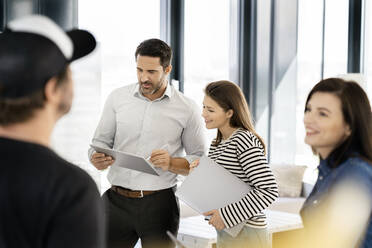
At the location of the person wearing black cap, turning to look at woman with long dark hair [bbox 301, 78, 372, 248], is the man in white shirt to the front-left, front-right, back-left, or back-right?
front-left

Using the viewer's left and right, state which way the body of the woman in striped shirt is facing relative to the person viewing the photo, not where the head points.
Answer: facing the viewer and to the left of the viewer

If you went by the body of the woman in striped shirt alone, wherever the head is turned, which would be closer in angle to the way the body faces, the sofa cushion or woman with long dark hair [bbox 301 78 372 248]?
the woman with long dark hair

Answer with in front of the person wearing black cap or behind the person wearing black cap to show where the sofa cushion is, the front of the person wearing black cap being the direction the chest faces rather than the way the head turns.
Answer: in front

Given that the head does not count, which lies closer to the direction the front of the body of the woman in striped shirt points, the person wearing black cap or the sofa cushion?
the person wearing black cap

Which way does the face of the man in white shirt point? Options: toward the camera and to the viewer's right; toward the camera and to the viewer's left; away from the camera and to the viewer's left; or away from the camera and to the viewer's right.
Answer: toward the camera and to the viewer's left

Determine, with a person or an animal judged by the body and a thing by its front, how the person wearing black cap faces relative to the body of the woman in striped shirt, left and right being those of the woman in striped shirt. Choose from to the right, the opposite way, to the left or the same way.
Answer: the opposite way

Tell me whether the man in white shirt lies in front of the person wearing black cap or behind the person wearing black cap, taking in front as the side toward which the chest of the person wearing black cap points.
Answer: in front

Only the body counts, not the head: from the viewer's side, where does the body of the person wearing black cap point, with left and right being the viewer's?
facing away from the viewer and to the right of the viewer

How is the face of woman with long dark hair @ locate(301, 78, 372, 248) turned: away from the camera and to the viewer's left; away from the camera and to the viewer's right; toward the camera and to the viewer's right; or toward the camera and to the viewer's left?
toward the camera and to the viewer's left

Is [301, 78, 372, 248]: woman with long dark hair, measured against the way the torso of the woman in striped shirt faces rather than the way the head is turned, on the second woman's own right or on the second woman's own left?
on the second woman's own left

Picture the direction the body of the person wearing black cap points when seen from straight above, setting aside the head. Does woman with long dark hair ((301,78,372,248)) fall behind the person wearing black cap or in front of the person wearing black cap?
in front
